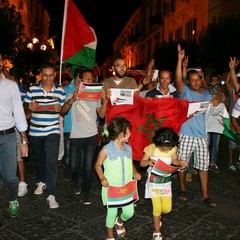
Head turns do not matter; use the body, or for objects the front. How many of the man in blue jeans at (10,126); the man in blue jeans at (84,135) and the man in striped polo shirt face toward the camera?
3

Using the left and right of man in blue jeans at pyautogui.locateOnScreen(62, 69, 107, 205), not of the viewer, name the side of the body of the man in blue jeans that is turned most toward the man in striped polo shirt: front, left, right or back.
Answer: right

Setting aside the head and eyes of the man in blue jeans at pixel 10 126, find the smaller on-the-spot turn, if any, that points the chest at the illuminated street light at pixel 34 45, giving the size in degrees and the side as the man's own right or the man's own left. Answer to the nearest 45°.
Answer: approximately 180°
